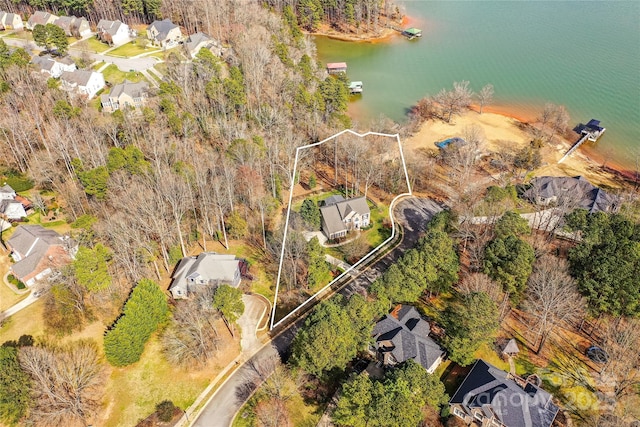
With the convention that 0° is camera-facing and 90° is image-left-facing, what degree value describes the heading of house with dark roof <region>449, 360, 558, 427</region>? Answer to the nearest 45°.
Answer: approximately 45°

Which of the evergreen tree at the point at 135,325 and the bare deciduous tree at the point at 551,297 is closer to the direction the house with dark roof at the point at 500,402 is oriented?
the evergreen tree

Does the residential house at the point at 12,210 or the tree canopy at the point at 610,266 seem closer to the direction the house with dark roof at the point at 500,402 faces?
the residential house

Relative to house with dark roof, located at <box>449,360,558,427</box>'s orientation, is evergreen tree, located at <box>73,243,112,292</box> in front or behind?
in front

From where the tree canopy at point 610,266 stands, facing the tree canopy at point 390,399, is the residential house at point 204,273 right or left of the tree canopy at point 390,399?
right

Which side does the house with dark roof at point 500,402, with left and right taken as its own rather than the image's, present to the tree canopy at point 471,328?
right

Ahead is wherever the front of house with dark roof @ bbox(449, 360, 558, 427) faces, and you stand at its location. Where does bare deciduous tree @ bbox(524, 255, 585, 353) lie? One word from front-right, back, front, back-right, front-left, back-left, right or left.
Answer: back-right

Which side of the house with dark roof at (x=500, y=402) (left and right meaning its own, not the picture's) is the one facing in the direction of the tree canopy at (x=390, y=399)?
right

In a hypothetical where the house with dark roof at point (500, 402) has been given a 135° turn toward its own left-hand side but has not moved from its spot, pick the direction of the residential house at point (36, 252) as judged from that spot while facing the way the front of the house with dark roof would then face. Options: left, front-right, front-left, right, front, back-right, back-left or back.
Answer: back

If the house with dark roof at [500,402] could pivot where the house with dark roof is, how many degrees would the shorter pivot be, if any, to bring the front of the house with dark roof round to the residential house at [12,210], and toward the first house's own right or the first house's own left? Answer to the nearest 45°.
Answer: approximately 45° to the first house's own right

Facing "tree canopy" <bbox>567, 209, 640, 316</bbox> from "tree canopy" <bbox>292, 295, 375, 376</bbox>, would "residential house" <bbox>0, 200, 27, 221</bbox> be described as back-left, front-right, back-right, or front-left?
back-left

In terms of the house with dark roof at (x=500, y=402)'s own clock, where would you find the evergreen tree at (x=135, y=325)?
The evergreen tree is roughly at 1 o'clock from the house with dark roof.

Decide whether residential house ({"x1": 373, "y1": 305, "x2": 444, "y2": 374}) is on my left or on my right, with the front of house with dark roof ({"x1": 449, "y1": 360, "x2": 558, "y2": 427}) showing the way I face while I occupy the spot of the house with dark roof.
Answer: on my right

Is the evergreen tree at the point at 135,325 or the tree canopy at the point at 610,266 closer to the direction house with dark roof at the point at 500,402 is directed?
the evergreen tree
